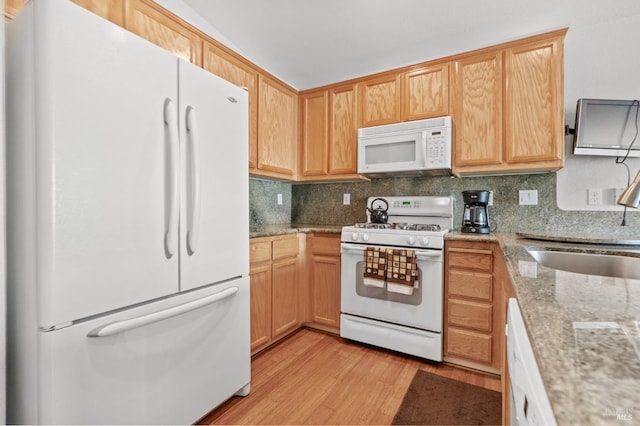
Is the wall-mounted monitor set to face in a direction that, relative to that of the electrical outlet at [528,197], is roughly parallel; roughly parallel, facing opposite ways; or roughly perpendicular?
roughly parallel

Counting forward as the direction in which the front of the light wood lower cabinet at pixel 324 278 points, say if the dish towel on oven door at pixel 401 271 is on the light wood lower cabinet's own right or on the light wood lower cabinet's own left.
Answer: on the light wood lower cabinet's own left

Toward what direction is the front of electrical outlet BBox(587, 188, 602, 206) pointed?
toward the camera

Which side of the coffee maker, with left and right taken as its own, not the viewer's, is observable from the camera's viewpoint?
front

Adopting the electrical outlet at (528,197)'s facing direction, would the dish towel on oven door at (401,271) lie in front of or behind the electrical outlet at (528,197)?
in front

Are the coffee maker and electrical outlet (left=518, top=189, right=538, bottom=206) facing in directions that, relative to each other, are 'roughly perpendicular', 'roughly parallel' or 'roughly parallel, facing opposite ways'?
roughly parallel

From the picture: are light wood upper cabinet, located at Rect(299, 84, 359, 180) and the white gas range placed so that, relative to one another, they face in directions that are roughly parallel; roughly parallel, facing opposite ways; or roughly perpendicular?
roughly parallel

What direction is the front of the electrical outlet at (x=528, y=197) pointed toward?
toward the camera

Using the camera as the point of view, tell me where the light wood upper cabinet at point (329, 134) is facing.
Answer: facing the viewer and to the left of the viewer

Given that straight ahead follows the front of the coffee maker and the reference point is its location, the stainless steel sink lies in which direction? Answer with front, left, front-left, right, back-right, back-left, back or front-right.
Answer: front-left

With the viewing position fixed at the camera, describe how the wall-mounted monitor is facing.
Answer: facing the viewer

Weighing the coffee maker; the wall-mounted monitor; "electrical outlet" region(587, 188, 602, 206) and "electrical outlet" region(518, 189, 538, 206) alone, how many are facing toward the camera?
4

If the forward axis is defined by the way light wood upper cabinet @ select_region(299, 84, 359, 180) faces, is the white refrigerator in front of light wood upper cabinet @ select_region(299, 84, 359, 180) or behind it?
in front
